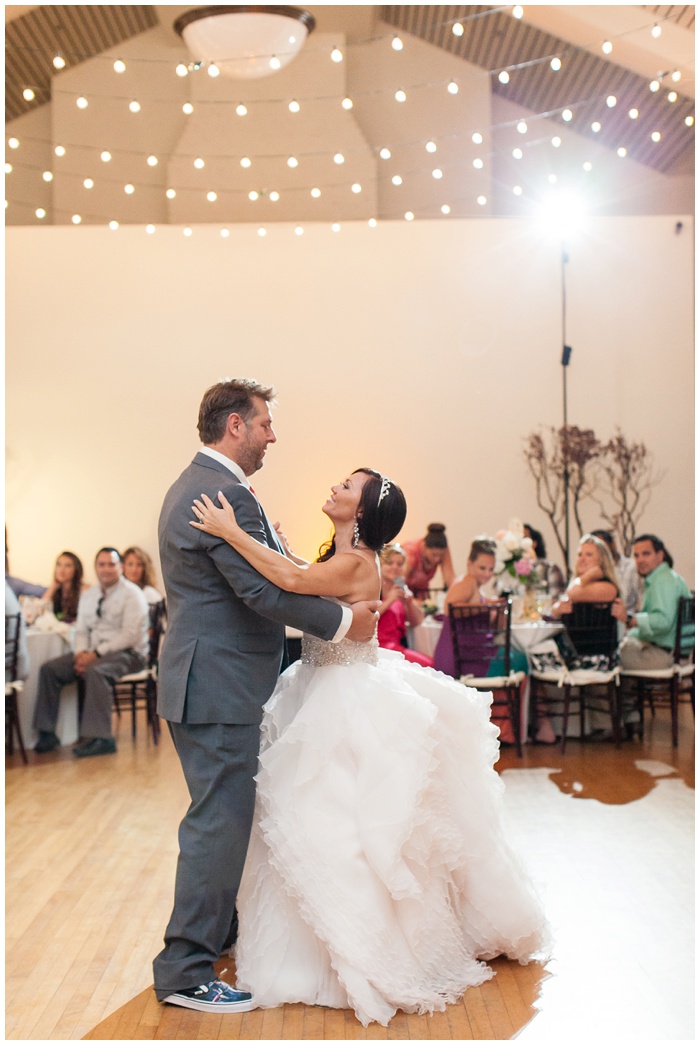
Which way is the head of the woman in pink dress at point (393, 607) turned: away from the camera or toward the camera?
toward the camera

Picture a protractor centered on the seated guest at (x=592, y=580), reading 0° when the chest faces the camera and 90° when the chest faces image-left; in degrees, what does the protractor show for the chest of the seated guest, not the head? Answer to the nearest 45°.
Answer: approximately 45°

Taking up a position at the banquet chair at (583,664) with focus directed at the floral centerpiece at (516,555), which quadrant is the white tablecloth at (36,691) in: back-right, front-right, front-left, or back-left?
front-left

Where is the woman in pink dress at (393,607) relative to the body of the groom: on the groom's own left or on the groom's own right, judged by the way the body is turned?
on the groom's own left

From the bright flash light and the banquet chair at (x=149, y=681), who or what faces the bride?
the bright flash light

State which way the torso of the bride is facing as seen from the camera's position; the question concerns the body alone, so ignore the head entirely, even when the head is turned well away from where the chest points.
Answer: to the viewer's left

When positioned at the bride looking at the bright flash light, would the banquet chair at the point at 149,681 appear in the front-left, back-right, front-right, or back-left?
front-left

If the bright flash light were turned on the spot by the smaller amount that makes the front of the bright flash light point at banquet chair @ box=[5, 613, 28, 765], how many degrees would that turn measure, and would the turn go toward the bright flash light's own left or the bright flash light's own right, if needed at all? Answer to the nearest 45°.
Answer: approximately 45° to the bright flash light's own right

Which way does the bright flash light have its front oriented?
toward the camera

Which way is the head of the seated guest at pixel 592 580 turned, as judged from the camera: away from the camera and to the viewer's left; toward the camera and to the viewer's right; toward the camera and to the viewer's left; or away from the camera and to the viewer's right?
toward the camera and to the viewer's left

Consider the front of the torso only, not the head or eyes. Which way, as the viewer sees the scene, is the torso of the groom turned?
to the viewer's right

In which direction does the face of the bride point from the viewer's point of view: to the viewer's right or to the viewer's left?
to the viewer's left

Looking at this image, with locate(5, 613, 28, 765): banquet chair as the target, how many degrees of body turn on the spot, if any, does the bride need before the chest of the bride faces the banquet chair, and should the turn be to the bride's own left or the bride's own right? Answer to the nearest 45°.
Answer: approximately 45° to the bride's own right

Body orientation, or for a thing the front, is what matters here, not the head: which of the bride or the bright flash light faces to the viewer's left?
the bride

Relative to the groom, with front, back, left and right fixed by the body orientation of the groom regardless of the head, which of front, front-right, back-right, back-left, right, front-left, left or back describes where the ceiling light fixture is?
left
